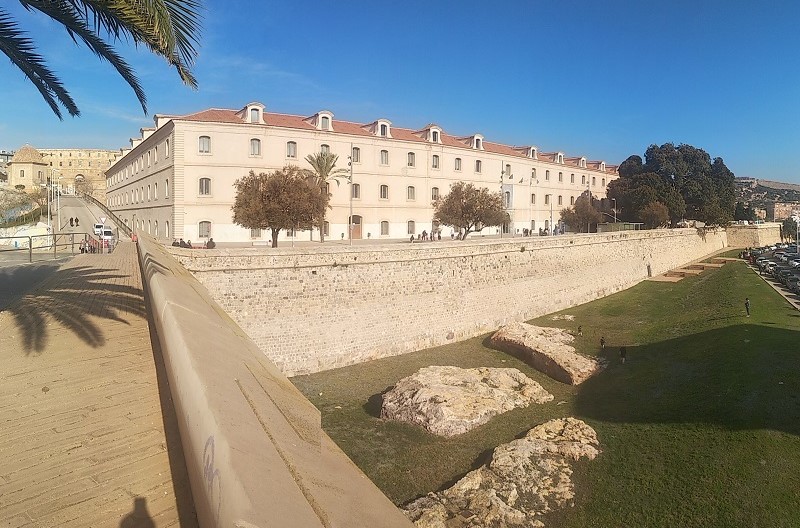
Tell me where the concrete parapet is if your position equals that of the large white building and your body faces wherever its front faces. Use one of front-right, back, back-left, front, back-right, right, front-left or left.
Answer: front-right

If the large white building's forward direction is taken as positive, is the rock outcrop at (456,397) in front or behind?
in front

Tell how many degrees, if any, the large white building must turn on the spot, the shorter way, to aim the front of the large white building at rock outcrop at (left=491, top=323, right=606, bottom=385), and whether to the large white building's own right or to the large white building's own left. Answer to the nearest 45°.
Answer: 0° — it already faces it

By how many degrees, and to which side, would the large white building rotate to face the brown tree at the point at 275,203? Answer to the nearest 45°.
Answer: approximately 45° to its right

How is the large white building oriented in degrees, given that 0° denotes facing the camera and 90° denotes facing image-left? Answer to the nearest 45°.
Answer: approximately 315°

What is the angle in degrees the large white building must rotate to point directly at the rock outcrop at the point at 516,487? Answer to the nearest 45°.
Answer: approximately 45° to its right

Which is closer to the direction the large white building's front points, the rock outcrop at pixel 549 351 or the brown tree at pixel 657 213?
the rock outcrop

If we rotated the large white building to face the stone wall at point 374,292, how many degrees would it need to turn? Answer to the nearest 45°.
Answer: approximately 45° to its right
